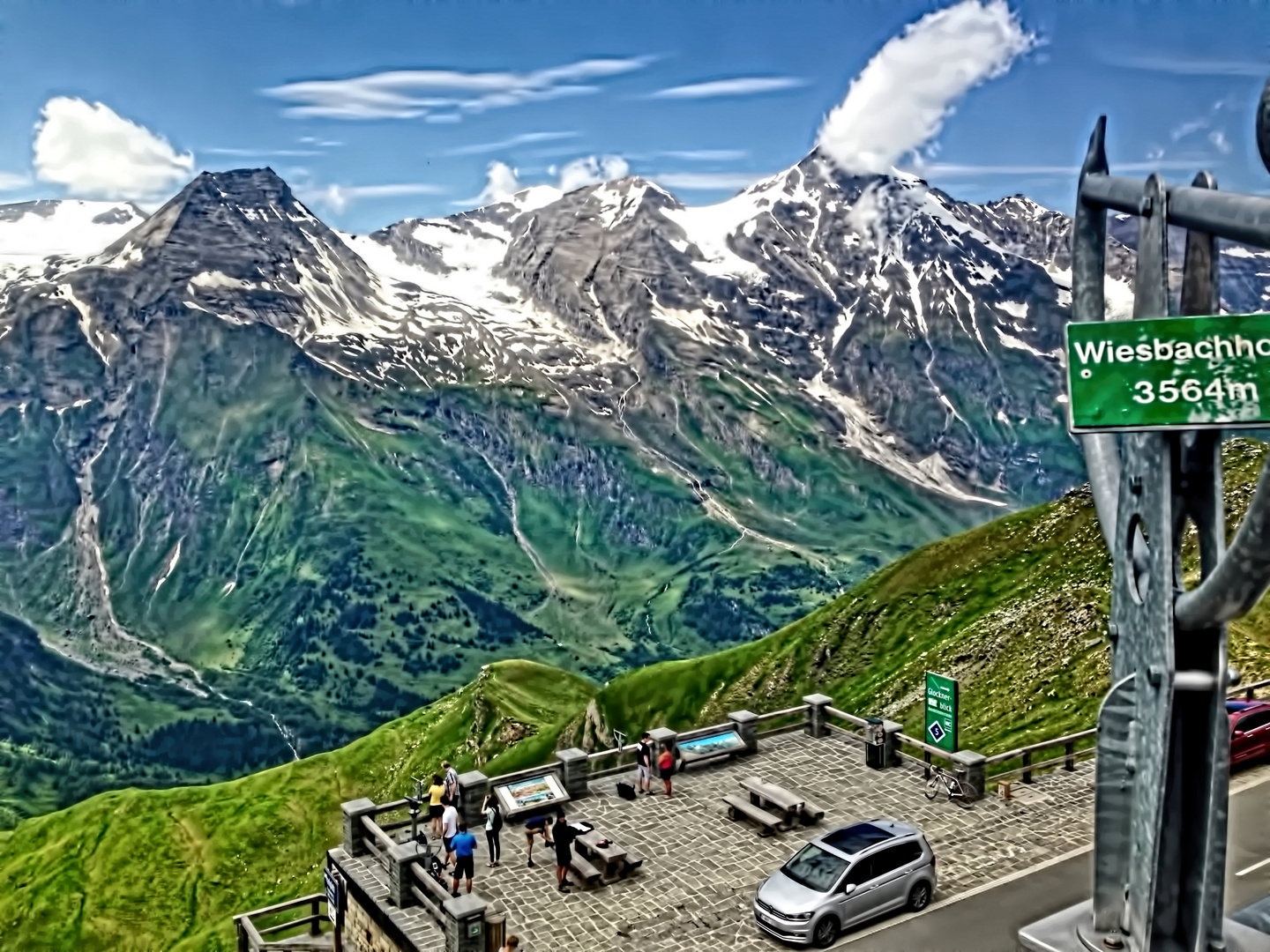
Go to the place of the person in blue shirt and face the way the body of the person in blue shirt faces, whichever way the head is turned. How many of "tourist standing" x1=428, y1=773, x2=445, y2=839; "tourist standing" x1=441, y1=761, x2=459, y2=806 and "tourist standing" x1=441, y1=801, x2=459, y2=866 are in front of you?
3

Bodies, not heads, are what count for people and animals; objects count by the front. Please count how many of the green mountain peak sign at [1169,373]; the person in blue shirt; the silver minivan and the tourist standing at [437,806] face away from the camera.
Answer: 2

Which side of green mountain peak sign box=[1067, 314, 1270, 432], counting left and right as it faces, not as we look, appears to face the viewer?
front

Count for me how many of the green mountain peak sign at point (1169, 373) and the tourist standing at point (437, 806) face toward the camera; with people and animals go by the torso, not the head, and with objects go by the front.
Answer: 1

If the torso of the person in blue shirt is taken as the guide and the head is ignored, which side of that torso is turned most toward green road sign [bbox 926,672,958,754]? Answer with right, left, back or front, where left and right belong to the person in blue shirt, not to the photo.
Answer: right

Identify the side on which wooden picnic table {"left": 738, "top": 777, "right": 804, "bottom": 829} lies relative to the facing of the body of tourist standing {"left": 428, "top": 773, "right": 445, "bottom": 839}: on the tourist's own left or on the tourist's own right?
on the tourist's own right

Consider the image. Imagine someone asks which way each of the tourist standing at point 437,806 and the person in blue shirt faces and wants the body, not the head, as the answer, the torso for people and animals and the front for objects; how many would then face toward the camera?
0

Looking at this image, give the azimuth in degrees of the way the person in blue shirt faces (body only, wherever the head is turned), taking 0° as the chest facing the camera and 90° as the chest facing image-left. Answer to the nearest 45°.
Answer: approximately 180°

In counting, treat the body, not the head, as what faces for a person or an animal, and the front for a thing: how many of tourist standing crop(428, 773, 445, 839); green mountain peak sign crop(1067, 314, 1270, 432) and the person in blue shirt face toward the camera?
1

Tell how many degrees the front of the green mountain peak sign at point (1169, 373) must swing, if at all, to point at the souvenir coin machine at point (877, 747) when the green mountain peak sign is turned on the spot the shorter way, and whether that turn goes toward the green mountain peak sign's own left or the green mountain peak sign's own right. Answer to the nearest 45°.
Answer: approximately 135° to the green mountain peak sign's own right

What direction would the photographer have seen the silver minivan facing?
facing the viewer and to the left of the viewer

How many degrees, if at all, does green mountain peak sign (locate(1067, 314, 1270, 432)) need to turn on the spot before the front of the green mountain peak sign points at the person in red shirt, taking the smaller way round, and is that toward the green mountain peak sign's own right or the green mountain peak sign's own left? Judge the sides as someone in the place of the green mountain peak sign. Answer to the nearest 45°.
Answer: approximately 135° to the green mountain peak sign's own right

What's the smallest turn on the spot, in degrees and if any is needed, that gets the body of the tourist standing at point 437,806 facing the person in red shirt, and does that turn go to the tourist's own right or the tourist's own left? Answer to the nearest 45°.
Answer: approximately 90° to the tourist's own right
